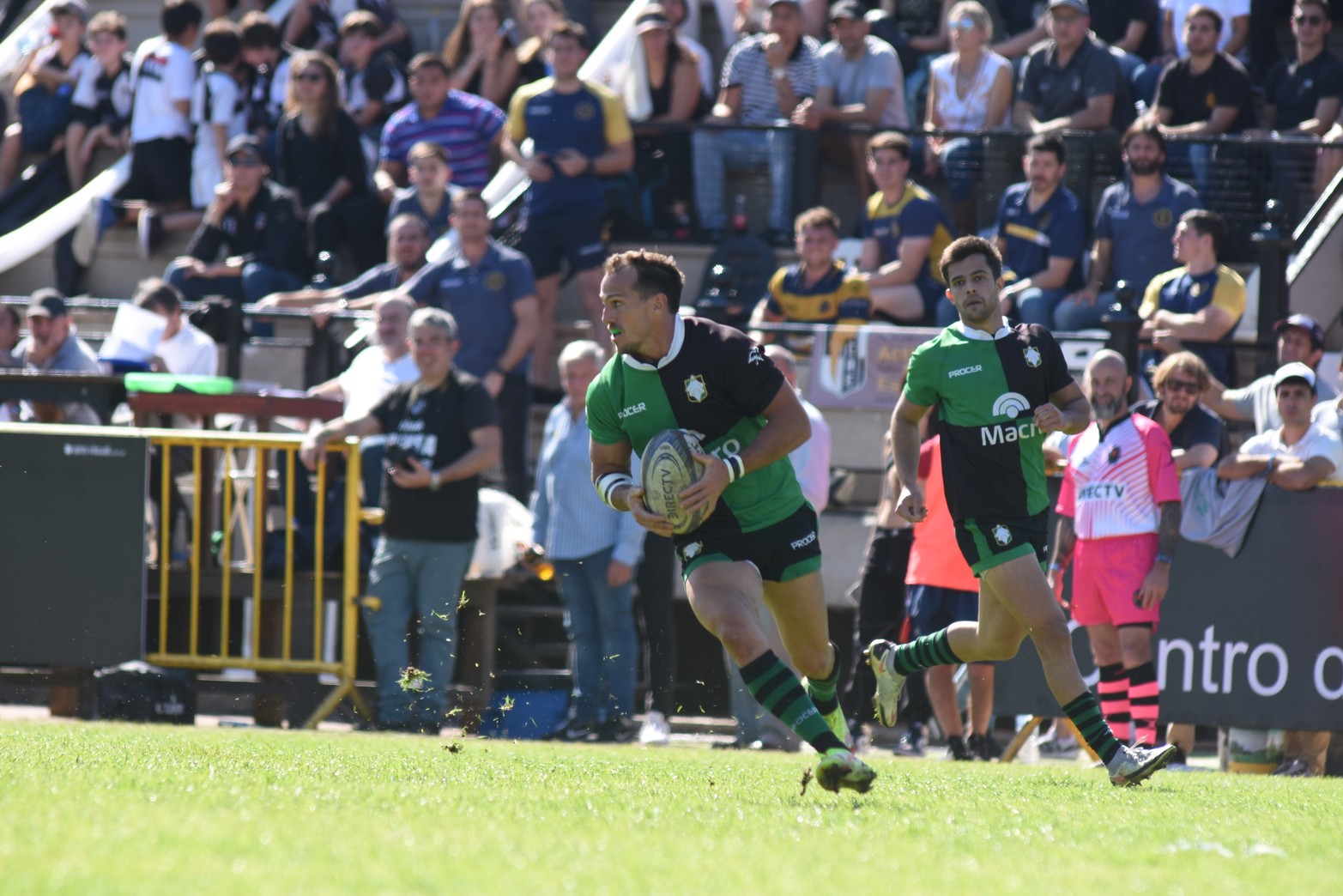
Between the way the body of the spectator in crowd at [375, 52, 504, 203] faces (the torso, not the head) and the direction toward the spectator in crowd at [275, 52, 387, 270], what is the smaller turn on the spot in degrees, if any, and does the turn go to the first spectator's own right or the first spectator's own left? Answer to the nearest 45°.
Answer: approximately 90° to the first spectator's own right

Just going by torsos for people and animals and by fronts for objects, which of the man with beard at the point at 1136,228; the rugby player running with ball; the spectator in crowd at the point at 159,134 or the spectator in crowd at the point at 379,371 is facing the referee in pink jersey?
the man with beard

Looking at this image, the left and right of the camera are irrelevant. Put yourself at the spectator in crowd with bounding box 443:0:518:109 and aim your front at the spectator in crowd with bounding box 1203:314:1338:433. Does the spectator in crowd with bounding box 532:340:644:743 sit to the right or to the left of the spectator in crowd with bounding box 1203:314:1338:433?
right

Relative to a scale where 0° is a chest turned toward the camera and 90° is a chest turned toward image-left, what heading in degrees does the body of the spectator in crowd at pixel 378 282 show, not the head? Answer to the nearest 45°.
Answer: approximately 45°
